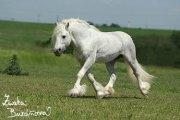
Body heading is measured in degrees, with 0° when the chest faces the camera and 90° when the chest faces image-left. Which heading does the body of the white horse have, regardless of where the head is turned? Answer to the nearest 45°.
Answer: approximately 90°
